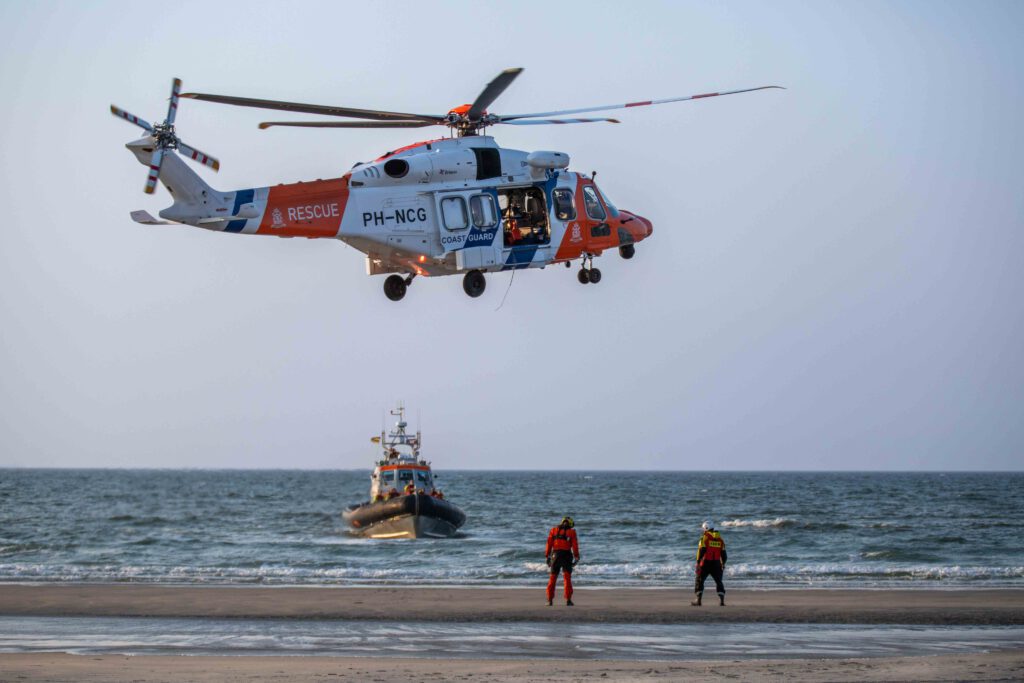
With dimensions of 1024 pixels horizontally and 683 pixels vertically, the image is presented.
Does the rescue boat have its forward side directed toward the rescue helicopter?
yes

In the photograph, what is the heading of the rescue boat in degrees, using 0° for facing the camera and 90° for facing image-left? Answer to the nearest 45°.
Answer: approximately 0°

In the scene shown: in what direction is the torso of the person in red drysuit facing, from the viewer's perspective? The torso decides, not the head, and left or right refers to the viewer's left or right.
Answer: facing away from the viewer

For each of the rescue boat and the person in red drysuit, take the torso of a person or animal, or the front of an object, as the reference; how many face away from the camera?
1

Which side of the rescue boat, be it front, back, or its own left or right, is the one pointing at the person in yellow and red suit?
front

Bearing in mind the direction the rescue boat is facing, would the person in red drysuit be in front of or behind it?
in front

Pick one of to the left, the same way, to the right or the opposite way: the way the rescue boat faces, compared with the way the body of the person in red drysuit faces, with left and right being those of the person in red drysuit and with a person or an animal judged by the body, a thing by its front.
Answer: the opposite way

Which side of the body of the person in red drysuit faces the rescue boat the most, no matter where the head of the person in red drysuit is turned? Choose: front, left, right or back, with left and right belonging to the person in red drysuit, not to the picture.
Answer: front

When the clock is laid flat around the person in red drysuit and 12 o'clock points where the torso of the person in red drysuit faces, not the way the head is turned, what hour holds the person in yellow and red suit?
The person in yellow and red suit is roughly at 3 o'clock from the person in red drysuit.
